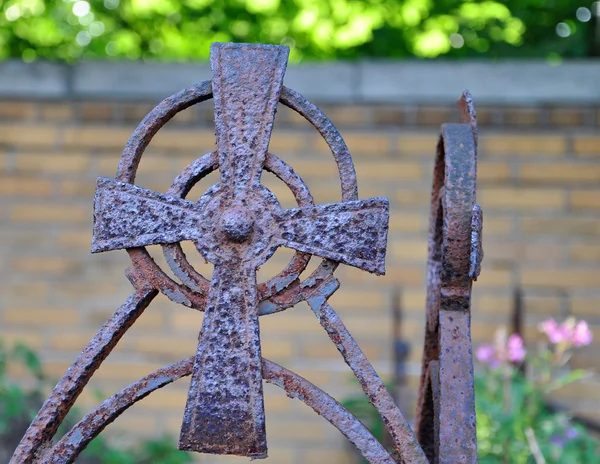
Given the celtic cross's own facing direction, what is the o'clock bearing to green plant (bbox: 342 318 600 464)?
The green plant is roughly at 7 o'clock from the celtic cross.

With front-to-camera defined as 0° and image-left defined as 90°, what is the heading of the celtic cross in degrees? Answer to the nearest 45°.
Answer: approximately 0°

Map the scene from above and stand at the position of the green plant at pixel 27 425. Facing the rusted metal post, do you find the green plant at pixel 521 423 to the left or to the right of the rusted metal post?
left

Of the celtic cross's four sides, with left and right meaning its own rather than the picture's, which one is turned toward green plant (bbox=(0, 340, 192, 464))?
back

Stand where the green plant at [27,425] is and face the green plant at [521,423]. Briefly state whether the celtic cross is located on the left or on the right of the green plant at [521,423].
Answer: right
